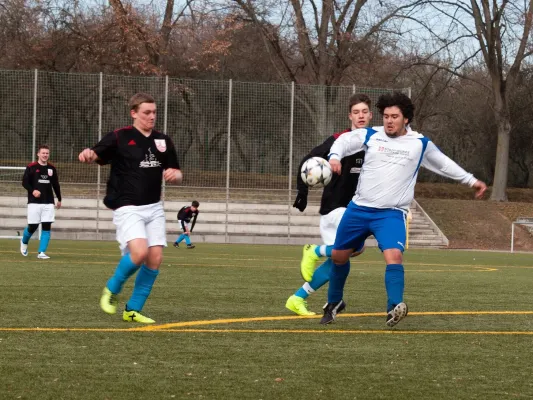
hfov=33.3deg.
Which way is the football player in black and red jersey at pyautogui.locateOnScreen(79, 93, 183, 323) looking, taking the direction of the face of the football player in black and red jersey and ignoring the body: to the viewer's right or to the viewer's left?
to the viewer's right

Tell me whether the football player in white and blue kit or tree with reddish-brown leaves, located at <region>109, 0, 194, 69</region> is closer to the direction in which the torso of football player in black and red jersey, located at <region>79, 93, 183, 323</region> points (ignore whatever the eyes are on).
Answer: the football player in white and blue kit

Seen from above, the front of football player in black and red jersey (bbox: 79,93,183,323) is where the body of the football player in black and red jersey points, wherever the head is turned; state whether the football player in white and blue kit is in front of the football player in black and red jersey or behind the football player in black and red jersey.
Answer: in front

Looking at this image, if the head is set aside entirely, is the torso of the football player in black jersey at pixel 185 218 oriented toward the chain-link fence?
no

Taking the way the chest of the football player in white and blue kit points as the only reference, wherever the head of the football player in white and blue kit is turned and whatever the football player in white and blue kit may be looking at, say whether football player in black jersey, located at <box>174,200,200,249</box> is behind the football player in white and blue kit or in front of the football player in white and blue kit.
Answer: behind

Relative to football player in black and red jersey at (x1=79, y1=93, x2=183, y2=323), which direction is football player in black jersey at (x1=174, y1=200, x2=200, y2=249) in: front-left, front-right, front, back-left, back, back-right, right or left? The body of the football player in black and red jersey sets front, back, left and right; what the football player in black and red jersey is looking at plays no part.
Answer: back-left

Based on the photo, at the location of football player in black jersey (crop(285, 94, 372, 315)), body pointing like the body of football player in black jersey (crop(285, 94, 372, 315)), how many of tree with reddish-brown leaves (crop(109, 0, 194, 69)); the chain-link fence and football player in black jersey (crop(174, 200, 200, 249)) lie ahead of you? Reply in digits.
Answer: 0

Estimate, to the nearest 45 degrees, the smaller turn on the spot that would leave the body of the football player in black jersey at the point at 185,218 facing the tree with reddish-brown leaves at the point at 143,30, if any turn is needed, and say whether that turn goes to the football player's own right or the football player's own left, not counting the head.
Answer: approximately 135° to the football player's own left

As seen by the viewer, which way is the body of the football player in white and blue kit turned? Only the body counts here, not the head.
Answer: toward the camera

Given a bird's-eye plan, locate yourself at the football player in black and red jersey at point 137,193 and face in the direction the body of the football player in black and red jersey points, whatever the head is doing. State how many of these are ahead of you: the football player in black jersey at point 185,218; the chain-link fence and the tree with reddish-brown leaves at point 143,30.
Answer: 0

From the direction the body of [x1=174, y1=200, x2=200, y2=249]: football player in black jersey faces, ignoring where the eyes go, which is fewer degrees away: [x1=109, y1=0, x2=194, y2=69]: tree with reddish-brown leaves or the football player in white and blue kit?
the football player in white and blue kit

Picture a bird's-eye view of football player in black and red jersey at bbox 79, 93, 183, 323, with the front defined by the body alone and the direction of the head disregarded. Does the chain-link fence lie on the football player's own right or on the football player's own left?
on the football player's own left

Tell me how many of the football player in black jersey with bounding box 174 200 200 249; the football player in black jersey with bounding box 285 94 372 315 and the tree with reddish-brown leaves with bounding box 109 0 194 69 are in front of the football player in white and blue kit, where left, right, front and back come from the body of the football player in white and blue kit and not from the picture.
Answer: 0

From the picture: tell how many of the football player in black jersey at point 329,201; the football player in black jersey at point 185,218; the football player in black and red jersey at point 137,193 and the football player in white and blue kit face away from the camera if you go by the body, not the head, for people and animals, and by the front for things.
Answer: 0

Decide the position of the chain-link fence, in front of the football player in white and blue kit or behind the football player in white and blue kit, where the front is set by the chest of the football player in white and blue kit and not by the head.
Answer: behind

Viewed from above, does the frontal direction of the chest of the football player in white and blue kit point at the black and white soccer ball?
no

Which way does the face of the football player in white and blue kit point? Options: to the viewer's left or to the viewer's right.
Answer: to the viewer's left

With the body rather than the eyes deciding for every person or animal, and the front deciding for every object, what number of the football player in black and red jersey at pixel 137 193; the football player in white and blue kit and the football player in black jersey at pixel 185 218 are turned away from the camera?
0
